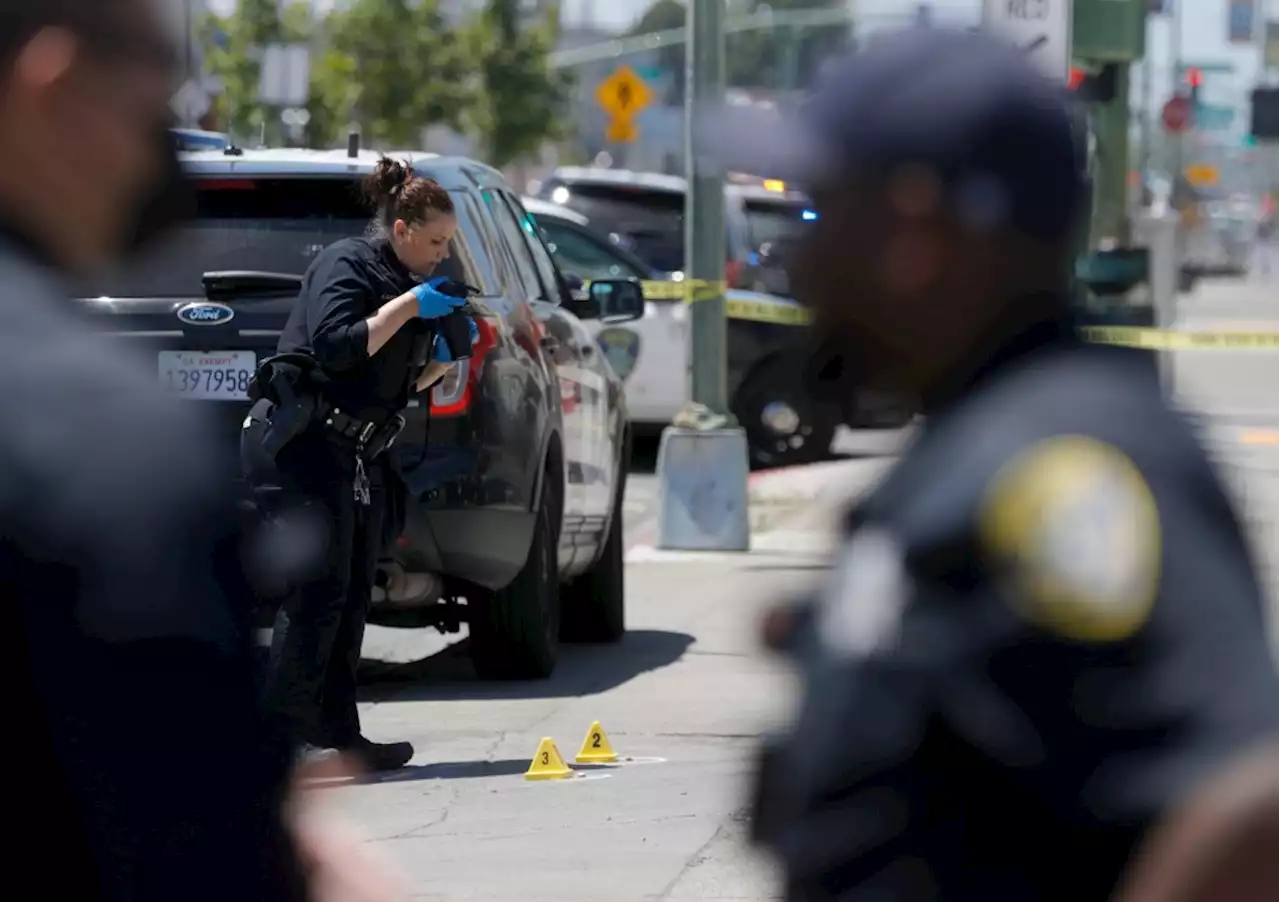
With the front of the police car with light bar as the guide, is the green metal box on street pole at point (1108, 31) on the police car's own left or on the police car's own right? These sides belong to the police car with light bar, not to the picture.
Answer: on the police car's own left

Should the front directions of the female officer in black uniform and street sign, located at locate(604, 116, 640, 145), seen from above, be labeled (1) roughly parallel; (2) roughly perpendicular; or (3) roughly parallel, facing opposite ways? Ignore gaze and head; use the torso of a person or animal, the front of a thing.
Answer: roughly perpendicular

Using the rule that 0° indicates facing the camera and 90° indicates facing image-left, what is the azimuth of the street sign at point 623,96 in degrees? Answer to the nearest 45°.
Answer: approximately 0°

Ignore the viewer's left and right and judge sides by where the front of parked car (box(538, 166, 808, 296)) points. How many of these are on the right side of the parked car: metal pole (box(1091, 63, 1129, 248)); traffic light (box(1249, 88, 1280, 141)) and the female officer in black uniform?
2

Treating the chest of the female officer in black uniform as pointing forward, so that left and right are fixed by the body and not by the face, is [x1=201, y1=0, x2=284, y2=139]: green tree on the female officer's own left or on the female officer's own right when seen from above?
on the female officer's own left

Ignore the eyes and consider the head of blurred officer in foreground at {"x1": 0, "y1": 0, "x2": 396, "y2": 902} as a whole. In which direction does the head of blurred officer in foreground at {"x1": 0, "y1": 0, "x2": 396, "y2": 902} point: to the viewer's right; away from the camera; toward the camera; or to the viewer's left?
to the viewer's right

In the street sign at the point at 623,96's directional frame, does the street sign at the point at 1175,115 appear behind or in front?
behind
